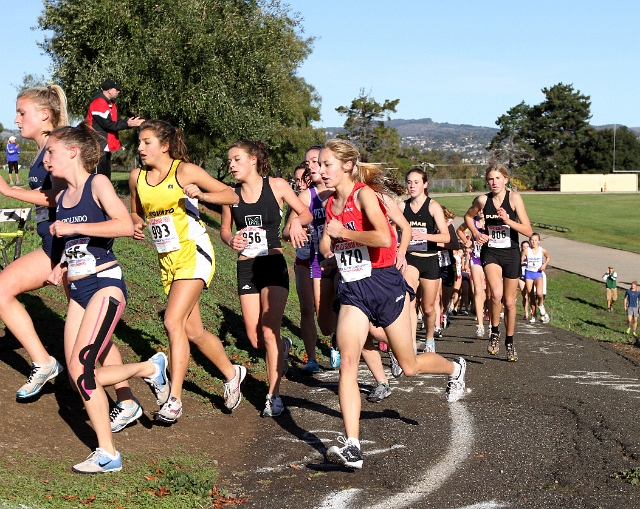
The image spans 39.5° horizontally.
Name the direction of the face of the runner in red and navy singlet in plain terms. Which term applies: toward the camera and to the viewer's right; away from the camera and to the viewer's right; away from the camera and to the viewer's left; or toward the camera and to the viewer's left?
toward the camera and to the viewer's left

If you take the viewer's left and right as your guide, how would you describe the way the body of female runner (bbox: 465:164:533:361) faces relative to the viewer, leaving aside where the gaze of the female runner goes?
facing the viewer

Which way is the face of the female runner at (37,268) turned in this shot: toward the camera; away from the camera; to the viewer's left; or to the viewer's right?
to the viewer's left

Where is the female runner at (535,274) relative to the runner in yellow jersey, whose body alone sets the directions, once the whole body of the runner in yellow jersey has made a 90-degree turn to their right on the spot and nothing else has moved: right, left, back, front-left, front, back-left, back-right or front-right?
right

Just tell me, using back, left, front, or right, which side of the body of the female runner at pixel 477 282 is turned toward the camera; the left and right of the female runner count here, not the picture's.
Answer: front

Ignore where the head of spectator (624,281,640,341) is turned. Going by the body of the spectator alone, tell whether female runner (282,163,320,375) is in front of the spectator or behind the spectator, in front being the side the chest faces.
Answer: in front

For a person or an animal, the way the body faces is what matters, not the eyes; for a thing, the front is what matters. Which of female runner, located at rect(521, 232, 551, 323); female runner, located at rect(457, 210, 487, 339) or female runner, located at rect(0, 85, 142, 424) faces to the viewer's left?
female runner, located at rect(0, 85, 142, 424)

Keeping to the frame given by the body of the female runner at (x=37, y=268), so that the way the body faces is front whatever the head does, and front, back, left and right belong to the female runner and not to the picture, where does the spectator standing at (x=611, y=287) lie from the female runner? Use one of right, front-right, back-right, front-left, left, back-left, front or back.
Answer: back-right

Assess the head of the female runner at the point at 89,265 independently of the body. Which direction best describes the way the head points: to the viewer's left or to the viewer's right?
to the viewer's left

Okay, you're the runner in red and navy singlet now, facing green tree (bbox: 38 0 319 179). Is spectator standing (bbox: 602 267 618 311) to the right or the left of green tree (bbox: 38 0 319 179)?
right

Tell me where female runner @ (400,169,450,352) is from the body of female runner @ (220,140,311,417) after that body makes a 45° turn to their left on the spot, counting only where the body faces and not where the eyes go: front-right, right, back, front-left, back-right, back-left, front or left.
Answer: back-left

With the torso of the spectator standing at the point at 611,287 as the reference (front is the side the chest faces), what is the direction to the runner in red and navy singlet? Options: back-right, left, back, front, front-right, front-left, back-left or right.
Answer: front
